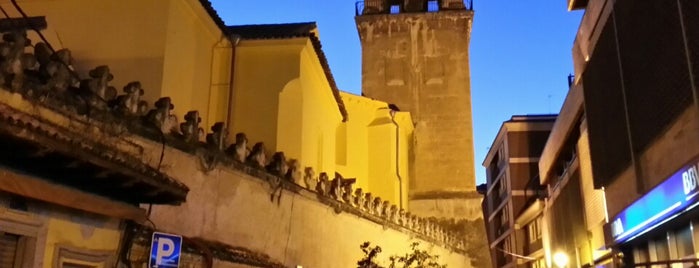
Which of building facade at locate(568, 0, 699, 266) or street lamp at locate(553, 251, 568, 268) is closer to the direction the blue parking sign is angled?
the building facade

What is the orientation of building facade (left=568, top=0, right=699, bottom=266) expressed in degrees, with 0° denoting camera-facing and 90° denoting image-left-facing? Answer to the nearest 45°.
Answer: approximately 45°

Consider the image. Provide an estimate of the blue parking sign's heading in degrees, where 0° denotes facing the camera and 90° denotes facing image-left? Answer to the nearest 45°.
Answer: approximately 0°

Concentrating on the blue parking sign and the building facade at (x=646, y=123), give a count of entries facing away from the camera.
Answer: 0

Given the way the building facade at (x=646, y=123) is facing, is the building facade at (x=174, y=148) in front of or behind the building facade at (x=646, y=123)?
in front

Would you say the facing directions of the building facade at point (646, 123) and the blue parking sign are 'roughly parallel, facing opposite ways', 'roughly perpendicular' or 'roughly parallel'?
roughly perpendicular

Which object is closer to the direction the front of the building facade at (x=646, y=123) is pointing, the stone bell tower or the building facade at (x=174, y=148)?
the building facade

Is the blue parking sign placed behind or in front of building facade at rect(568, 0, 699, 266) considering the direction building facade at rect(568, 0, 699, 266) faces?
in front

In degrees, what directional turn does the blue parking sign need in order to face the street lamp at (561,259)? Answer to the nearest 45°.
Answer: approximately 135° to its left

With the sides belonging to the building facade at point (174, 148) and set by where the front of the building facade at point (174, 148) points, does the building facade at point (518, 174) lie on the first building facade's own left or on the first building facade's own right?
on the first building facade's own left

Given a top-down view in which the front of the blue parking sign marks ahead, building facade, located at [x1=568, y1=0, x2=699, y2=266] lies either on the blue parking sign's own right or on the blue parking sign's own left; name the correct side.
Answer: on the blue parking sign's own left

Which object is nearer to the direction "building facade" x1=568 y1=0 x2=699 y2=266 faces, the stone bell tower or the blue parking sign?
the blue parking sign

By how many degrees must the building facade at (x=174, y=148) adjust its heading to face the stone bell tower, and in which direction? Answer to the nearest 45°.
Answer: approximately 90° to its left

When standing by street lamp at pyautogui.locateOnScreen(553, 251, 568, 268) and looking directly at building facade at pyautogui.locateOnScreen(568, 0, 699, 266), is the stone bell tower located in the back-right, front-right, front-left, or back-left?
back-right
